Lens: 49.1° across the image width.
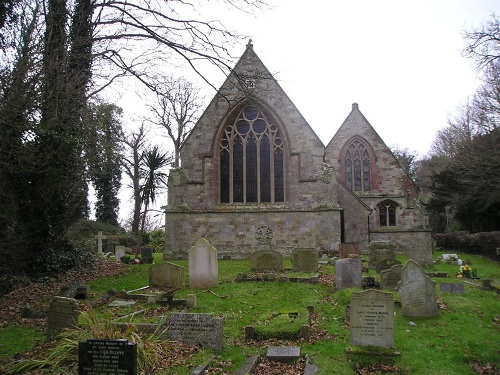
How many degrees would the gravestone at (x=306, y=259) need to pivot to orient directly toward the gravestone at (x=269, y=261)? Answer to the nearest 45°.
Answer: approximately 90° to its right

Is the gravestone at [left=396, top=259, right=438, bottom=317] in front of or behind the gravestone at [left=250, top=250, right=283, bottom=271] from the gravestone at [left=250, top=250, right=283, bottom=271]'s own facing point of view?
in front

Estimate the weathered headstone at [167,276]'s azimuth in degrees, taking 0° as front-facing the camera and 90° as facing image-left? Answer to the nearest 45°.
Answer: approximately 0°

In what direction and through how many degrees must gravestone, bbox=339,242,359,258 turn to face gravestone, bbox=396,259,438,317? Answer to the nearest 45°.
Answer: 0° — it already faces it

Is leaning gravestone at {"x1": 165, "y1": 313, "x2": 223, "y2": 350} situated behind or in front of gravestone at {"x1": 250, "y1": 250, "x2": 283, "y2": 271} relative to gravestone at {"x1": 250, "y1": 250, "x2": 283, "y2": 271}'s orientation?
in front

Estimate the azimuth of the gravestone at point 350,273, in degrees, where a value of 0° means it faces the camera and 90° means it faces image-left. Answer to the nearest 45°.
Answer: approximately 0°

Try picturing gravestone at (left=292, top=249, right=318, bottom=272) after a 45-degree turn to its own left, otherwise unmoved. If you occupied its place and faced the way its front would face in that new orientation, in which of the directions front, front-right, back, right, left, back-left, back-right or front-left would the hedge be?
left

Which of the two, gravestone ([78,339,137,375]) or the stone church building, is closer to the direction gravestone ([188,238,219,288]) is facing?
the gravestone

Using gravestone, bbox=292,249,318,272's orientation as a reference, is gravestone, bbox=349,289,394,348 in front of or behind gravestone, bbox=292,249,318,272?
in front

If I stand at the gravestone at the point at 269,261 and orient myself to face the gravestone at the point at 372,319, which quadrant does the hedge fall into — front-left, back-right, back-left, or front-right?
back-left

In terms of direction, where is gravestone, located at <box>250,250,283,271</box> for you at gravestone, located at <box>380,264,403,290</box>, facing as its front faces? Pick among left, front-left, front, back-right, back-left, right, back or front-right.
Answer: back-right

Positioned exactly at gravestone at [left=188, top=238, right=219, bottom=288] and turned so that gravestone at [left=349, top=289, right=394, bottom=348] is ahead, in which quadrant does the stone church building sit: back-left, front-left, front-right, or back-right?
back-left
